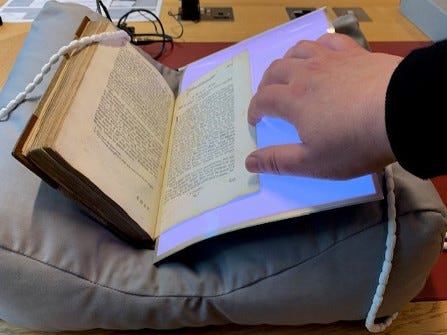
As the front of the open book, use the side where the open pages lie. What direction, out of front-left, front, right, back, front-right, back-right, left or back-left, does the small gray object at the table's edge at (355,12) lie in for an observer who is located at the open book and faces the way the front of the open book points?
back-left

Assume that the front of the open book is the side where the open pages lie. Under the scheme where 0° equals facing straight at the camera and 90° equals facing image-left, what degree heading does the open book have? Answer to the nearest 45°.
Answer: approximately 0°

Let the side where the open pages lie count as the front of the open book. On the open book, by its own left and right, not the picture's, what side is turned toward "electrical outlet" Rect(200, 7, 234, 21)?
back
